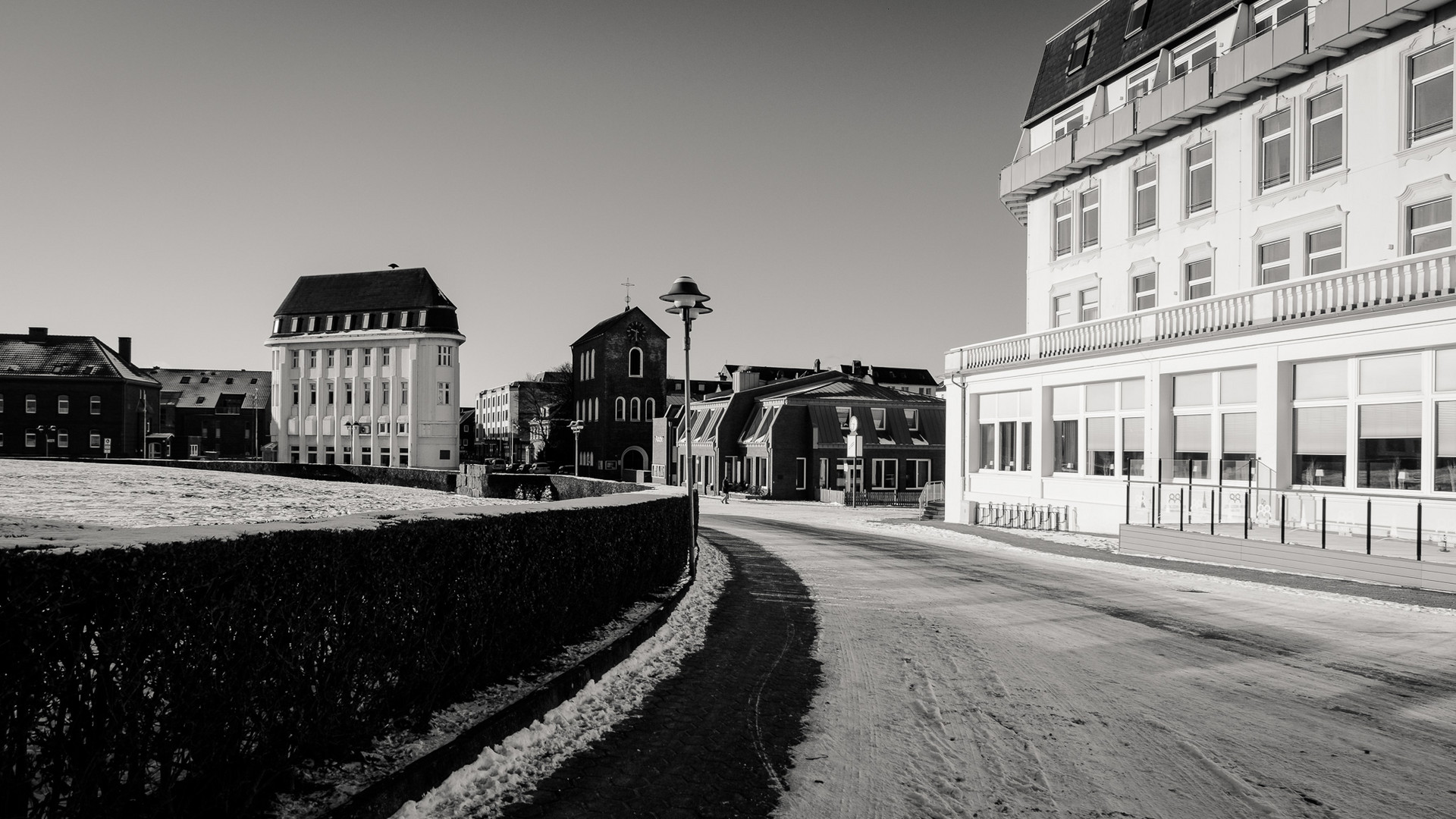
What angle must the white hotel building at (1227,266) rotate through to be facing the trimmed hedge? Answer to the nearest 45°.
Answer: approximately 45° to its left

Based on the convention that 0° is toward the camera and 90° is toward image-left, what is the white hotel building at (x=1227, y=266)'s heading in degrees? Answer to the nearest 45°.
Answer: approximately 45°

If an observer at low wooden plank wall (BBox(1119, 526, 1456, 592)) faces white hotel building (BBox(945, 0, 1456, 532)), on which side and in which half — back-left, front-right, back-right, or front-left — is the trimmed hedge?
back-left
